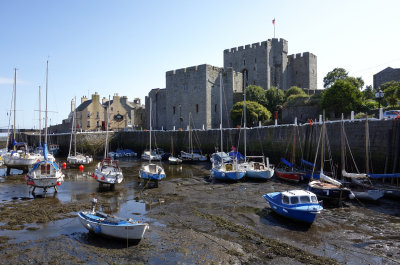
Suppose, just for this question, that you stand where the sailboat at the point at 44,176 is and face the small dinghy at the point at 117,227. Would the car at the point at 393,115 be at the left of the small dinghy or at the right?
left

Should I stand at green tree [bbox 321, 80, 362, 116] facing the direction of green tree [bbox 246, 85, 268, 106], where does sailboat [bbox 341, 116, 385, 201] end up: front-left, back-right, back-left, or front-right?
back-left

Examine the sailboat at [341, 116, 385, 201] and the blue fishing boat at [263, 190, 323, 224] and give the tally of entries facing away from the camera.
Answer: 0

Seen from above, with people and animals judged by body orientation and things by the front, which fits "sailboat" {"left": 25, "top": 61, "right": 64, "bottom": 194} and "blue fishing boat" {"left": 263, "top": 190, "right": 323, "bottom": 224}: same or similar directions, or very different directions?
very different directions

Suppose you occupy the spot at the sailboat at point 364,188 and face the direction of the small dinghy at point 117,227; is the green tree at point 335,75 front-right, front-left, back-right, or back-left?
back-right

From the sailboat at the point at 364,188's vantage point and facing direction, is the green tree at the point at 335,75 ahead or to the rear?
to the rear
